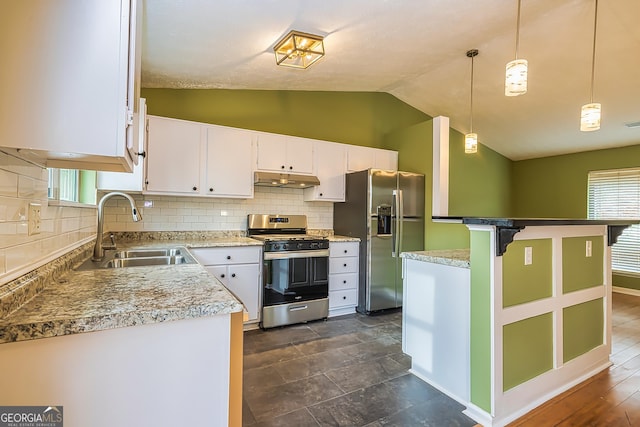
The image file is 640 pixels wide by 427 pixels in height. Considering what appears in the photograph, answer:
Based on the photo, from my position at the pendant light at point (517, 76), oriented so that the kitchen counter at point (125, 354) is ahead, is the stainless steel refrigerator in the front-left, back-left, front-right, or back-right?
back-right

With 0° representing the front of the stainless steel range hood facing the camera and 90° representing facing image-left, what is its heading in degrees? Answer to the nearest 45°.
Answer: approximately 0°

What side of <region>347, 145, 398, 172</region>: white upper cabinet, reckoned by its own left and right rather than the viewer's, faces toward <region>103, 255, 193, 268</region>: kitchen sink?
right

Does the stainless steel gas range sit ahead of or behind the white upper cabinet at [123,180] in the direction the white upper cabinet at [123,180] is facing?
ahead

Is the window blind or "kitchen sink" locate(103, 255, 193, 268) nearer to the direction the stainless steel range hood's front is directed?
the kitchen sink

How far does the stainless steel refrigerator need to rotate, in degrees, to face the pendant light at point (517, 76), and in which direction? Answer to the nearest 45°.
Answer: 0° — it already faces it

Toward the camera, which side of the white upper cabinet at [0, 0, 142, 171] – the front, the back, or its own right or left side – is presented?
right

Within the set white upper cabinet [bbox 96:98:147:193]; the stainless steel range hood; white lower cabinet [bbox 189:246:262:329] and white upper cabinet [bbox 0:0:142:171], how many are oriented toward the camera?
2

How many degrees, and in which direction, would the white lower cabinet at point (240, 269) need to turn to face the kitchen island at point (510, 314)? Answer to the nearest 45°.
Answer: approximately 45° to its left

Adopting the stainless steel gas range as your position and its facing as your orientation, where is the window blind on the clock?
The window blind is roughly at 10 o'clock from the stainless steel gas range.

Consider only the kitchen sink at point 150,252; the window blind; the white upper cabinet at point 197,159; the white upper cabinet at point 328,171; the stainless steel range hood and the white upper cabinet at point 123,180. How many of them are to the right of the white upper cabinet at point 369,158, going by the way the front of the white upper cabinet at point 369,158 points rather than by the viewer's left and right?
5

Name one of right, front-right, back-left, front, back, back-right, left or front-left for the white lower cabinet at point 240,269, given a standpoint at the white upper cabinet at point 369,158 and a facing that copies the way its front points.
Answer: right

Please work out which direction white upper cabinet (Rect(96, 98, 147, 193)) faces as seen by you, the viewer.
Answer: facing to the right of the viewer

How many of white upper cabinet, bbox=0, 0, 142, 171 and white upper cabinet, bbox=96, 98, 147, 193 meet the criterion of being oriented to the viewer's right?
2
